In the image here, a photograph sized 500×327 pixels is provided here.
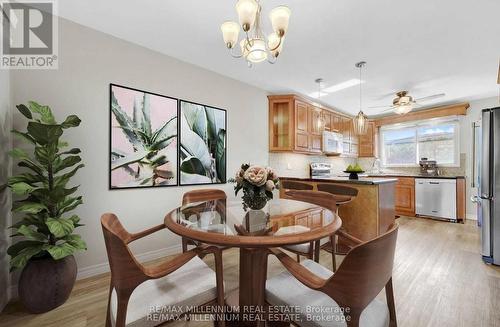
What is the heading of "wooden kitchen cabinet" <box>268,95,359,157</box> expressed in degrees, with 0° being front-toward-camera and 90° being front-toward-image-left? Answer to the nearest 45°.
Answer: approximately 315°

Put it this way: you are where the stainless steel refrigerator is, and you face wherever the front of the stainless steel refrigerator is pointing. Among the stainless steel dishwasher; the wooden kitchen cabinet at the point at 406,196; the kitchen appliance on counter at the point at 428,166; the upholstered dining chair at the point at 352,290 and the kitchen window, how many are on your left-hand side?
1

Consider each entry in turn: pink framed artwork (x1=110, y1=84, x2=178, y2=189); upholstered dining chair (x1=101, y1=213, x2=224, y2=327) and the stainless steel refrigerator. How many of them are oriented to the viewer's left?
1

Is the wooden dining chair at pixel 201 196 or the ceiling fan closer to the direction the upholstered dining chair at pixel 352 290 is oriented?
the wooden dining chair

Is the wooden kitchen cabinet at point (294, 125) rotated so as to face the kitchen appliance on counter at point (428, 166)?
no

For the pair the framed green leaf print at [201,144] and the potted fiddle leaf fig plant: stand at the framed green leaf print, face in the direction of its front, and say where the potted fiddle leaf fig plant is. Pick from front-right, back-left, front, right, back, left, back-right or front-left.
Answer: right

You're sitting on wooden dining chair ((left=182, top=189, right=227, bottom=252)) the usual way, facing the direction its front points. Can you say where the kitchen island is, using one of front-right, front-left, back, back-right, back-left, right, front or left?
front-left

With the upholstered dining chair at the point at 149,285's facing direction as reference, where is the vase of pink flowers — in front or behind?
in front

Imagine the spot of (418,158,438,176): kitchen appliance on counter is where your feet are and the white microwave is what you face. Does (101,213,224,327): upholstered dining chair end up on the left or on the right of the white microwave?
left

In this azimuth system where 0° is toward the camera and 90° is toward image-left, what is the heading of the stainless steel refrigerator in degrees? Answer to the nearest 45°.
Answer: approximately 90°

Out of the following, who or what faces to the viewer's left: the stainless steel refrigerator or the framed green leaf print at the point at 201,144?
the stainless steel refrigerator

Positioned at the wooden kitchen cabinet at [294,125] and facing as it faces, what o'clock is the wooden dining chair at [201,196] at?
The wooden dining chair is roughly at 2 o'clock from the wooden kitchen cabinet.

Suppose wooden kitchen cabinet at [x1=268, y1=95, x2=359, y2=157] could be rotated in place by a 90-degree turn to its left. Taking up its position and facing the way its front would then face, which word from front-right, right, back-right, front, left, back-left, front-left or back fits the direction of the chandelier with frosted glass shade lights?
back-right

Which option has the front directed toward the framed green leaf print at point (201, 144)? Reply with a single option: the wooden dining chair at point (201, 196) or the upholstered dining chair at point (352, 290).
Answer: the upholstered dining chair

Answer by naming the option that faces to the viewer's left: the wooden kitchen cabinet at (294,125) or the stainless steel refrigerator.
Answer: the stainless steel refrigerator

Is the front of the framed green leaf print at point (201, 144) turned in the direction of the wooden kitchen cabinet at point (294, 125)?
no

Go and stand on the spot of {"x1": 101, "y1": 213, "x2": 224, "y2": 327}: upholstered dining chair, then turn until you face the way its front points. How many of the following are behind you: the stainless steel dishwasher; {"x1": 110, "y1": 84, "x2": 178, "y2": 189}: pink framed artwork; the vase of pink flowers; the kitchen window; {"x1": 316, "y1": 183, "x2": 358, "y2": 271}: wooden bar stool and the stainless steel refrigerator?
0

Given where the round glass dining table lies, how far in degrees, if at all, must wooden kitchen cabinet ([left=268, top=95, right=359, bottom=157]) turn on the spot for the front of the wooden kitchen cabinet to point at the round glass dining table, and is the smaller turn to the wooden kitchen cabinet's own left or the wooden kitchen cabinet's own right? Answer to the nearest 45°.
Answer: approximately 45° to the wooden kitchen cabinet's own right

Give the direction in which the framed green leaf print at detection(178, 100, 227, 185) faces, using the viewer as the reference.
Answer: facing the viewer and to the right of the viewer

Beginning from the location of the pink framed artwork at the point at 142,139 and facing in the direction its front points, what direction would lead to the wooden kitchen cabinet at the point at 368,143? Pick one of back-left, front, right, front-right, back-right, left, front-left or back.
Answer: front-left
